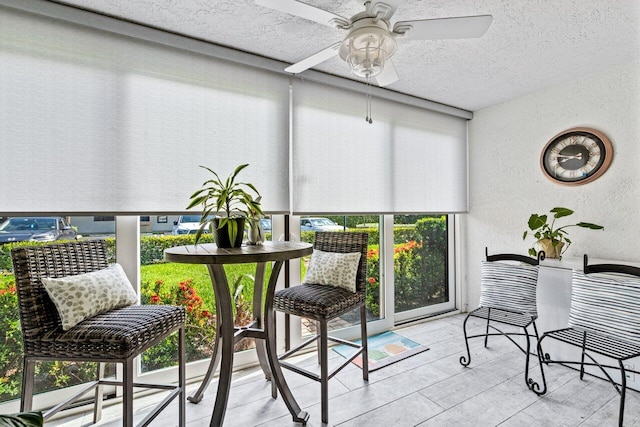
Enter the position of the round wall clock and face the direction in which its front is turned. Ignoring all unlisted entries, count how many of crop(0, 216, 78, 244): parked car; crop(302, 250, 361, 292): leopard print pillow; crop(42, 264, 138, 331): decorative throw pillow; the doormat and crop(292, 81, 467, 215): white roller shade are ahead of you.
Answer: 5

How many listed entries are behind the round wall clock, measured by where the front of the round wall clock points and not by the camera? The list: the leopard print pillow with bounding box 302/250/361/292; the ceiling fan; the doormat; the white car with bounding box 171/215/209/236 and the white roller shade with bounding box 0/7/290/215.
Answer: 0

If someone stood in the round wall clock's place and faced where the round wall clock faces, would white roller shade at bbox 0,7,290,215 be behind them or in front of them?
in front

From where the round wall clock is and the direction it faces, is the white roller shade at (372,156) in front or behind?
in front

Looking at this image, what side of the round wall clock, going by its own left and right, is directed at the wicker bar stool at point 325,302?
front

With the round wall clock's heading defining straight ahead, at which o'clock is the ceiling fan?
The ceiling fan is roughly at 11 o'clock from the round wall clock.

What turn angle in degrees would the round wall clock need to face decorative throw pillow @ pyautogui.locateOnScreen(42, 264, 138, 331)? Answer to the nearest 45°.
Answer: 0° — it already faces it

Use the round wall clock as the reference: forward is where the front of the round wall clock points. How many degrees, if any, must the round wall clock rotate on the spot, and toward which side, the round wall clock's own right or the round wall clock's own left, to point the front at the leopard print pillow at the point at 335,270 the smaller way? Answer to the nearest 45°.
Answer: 0° — it already faces it

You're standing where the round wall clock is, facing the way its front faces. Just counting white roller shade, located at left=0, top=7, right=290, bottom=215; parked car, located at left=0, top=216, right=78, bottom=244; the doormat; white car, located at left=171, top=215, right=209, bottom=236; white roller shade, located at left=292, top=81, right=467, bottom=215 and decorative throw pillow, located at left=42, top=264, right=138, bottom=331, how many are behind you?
0

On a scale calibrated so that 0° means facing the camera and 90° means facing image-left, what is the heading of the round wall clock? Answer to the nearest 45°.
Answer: approximately 45°

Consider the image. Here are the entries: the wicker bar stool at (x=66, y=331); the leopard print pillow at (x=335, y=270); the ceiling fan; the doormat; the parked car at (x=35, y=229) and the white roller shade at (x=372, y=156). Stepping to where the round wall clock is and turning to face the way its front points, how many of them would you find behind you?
0

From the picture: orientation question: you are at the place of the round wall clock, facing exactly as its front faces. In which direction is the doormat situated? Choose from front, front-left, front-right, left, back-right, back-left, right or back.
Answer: front

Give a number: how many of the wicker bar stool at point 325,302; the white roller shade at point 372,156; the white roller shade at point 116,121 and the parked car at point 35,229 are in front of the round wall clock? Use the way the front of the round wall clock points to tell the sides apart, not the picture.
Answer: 4
